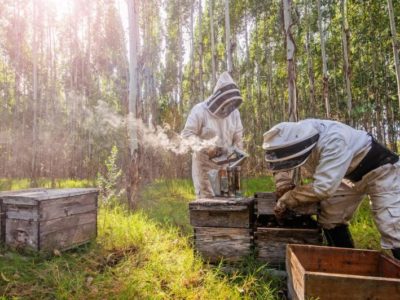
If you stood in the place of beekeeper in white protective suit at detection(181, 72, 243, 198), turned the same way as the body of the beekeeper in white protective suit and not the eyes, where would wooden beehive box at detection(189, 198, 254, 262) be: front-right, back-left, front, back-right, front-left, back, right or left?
front-right

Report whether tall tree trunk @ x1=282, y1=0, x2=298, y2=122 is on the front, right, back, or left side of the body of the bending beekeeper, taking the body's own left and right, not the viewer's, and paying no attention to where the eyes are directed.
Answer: right

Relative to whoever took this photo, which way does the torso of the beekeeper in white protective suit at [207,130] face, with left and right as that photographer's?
facing the viewer and to the right of the viewer

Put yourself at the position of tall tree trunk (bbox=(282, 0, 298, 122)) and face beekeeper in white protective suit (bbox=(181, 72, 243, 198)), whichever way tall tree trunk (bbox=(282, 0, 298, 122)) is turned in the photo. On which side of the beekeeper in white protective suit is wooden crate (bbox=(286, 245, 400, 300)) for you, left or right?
left

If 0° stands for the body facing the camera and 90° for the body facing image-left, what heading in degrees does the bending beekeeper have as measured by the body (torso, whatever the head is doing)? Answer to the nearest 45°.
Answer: approximately 90°

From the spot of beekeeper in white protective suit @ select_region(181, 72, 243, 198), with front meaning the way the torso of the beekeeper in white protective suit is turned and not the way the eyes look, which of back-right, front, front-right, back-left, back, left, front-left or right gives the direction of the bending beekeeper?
front

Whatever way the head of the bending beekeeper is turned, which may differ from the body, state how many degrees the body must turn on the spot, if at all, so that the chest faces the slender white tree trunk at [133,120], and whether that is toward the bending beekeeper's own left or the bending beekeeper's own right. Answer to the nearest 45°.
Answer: approximately 45° to the bending beekeeper's own right

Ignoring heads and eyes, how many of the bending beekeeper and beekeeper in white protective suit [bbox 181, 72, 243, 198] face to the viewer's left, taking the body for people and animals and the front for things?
1

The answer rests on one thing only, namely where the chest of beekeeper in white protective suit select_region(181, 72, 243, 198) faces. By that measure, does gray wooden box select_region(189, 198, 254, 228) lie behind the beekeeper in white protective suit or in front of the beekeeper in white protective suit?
in front

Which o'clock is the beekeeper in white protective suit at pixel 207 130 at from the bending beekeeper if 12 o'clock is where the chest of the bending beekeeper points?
The beekeeper in white protective suit is roughly at 1 o'clock from the bending beekeeper.

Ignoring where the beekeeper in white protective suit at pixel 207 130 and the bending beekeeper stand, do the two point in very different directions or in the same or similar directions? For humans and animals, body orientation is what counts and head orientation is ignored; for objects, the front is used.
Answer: very different directions
